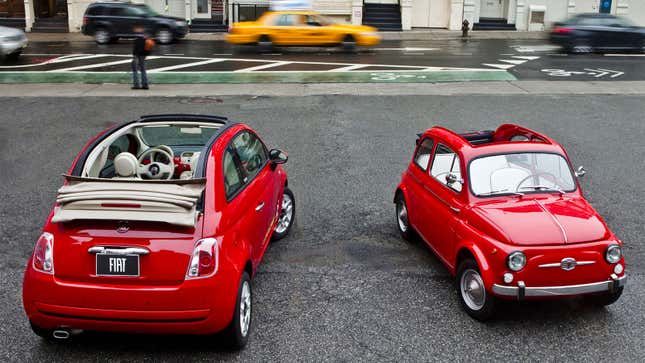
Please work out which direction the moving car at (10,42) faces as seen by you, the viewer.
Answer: facing to the right of the viewer

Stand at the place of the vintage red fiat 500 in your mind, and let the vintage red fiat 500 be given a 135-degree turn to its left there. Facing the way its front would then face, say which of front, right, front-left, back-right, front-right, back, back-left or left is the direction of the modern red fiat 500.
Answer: back-left

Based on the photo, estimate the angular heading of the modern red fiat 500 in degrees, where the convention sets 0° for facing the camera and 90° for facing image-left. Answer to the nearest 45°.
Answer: approximately 225°

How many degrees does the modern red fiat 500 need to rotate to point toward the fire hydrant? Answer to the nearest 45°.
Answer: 0° — it already faces it

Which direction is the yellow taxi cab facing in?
to the viewer's right

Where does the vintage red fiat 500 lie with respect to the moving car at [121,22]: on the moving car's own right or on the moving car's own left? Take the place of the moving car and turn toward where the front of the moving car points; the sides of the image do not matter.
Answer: on the moving car's own right

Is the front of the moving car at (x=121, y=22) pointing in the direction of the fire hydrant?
yes

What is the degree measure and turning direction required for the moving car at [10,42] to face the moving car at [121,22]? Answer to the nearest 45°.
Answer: approximately 45° to its left

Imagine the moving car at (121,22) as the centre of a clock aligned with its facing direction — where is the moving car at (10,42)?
the moving car at (10,42) is roughly at 4 o'clock from the moving car at (121,22).

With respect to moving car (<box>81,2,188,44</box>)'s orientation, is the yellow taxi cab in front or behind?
in front

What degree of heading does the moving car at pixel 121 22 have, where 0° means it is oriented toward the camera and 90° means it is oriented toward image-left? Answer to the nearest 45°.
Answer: approximately 270°

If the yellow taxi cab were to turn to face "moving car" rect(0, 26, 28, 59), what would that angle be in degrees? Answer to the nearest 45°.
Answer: approximately 180°

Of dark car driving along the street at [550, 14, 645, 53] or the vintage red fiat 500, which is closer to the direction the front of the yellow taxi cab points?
the dark car driving along the street

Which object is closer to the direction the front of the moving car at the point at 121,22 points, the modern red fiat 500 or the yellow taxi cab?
the yellow taxi cab

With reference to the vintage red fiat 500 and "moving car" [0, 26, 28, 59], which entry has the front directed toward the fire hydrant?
the moving car

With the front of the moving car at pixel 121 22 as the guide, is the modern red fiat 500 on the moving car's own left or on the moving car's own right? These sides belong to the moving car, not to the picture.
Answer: on the moving car's own right
